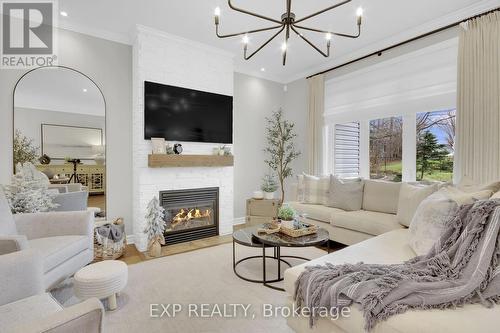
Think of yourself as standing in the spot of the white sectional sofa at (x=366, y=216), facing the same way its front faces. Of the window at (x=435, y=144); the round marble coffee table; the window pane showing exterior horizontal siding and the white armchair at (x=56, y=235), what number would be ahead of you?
2

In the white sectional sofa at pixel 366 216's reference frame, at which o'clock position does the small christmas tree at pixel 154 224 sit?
The small christmas tree is roughly at 1 o'clock from the white sectional sofa.

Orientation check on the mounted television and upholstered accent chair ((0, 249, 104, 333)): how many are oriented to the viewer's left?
0

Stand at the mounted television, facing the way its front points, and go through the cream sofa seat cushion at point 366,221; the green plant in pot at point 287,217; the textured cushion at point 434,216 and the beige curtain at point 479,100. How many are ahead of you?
4

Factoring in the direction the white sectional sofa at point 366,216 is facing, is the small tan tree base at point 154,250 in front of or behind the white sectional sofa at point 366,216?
in front

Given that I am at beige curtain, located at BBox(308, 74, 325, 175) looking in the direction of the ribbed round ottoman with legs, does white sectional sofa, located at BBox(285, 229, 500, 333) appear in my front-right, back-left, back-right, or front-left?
front-left

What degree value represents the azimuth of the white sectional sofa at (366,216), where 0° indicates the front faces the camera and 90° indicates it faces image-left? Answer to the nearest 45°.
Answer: approximately 45°

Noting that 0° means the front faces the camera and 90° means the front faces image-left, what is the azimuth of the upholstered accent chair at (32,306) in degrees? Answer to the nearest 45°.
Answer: approximately 225°

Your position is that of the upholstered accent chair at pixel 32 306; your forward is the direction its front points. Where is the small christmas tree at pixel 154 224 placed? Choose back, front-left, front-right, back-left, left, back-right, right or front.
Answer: front

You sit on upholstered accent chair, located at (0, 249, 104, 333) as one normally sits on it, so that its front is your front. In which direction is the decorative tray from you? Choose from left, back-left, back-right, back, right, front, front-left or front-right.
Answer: front-right

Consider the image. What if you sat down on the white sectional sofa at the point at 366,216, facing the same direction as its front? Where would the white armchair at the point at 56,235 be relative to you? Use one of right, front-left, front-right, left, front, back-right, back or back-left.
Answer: front

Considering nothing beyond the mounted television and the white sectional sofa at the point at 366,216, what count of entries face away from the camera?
0

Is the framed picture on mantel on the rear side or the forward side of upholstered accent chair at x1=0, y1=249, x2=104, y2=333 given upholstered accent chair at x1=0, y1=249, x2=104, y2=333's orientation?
on the forward side

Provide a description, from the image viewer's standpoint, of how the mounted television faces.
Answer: facing the viewer and to the right of the viewer

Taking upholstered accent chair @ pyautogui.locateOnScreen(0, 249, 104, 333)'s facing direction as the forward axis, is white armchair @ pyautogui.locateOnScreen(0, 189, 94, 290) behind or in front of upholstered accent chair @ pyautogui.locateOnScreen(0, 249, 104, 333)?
in front
